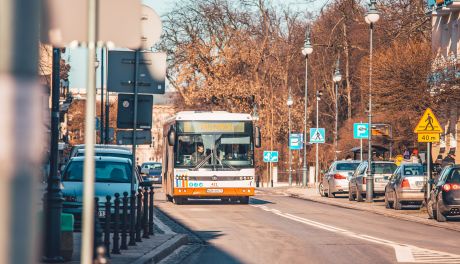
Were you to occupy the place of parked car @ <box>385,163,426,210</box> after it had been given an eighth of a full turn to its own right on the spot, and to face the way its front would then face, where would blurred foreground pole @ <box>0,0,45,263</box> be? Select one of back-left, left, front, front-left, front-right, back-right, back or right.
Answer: back

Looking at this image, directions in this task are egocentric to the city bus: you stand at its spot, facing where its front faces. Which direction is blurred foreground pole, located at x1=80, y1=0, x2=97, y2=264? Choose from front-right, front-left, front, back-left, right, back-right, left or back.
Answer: front

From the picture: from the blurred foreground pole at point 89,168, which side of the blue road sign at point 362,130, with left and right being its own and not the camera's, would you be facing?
front

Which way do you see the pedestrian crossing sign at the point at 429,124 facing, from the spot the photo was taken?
facing the viewer

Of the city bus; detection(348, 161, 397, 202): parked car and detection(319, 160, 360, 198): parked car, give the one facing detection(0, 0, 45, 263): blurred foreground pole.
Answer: the city bus

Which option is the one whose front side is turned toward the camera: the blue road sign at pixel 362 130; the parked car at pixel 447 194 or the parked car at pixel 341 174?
the blue road sign

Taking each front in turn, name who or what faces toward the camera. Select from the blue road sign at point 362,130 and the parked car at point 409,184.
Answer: the blue road sign

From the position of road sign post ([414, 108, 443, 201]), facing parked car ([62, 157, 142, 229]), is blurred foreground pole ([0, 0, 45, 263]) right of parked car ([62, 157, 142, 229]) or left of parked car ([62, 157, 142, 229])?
left

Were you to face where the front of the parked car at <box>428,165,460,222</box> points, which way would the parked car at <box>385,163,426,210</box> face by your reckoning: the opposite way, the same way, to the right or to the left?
the same way

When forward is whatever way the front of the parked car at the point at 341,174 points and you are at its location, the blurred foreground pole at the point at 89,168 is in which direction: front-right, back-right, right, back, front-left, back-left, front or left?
back-left

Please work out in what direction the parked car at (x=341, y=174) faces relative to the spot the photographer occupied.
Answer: facing away from the viewer and to the left of the viewer

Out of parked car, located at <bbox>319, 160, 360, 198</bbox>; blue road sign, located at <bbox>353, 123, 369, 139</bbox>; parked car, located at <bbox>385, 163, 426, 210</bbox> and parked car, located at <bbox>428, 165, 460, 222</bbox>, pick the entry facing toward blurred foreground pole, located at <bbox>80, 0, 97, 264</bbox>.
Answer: the blue road sign

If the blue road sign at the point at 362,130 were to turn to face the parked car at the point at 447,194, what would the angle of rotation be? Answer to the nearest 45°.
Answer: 0° — it already faces it

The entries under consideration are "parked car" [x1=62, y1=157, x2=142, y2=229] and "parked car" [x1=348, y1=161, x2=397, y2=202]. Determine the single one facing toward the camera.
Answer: "parked car" [x1=62, y1=157, x2=142, y2=229]

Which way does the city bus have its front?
toward the camera
